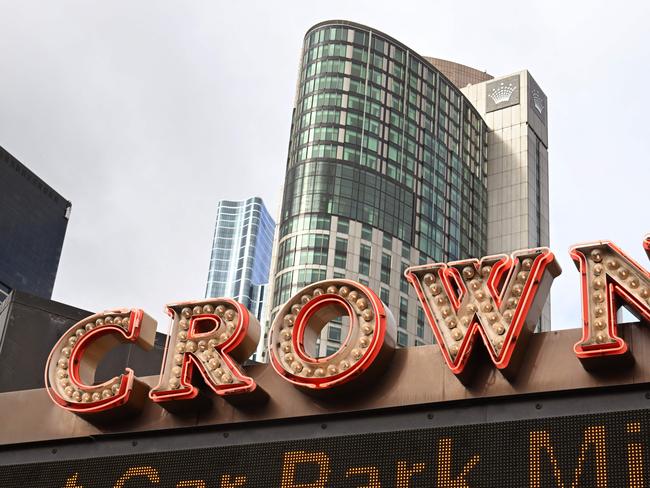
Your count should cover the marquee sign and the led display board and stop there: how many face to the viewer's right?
0

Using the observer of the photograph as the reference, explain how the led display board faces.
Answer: facing the viewer and to the left of the viewer

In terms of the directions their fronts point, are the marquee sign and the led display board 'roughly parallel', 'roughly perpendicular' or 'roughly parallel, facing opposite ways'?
roughly parallel

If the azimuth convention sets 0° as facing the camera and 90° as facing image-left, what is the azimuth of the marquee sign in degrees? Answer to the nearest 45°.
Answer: approximately 45°
